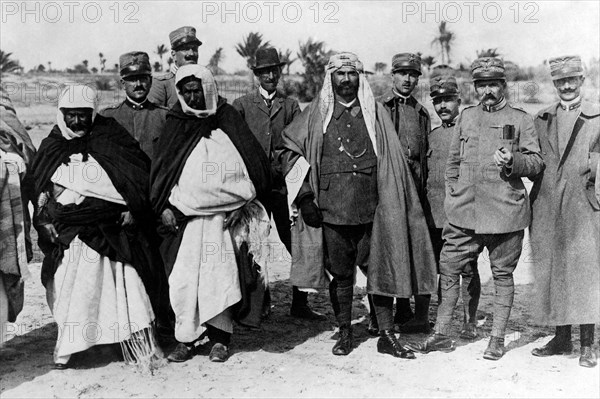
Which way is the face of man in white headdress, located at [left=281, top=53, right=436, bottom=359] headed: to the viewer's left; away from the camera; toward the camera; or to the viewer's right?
toward the camera

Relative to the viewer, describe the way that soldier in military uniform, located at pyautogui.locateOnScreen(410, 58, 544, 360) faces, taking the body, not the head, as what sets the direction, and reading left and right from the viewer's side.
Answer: facing the viewer

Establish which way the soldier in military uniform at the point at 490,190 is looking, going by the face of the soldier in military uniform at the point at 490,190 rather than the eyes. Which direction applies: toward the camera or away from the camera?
toward the camera

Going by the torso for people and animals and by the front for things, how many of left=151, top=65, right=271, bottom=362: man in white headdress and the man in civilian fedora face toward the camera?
2

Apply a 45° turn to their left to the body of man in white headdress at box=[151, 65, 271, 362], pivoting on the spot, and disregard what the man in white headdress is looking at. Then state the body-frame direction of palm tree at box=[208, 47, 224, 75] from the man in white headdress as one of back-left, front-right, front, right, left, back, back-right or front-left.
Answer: back-left

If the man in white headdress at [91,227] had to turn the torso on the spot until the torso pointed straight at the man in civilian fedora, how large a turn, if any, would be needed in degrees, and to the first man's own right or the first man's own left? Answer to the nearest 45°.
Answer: approximately 135° to the first man's own left

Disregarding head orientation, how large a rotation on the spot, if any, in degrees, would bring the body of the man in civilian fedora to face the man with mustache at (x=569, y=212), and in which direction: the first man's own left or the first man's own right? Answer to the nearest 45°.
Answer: approximately 45° to the first man's own left

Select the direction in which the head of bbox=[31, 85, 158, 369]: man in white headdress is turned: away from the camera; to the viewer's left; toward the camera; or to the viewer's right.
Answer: toward the camera

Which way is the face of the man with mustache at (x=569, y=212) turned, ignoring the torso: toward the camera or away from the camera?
toward the camera

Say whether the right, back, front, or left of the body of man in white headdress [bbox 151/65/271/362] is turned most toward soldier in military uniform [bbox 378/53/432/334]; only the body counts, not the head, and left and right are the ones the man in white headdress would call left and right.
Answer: left

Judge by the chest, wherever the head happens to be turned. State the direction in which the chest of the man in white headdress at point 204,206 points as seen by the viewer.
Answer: toward the camera

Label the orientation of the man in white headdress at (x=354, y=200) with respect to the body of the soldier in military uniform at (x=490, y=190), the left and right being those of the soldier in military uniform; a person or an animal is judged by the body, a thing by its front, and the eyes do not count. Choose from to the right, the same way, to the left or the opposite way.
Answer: the same way

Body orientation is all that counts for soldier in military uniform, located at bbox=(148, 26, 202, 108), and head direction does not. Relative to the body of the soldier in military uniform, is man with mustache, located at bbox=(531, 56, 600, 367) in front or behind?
in front

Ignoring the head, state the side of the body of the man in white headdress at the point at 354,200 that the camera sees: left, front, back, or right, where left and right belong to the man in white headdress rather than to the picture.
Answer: front

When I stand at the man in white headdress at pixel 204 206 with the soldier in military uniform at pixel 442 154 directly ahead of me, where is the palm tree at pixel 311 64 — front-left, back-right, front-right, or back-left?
front-left

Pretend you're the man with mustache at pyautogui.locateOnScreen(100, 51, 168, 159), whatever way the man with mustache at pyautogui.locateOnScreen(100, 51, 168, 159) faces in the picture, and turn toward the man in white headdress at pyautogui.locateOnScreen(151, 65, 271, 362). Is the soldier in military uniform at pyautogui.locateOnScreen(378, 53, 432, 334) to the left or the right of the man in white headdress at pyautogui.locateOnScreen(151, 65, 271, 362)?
left

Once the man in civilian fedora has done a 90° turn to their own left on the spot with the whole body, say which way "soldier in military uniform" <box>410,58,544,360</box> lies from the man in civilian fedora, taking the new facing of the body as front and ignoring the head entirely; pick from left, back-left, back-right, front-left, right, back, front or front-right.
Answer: front-right
